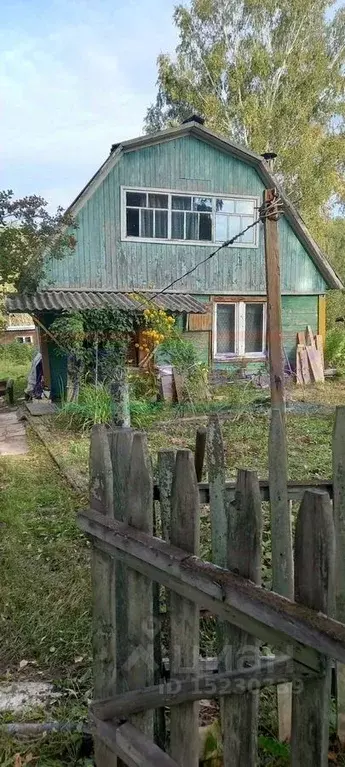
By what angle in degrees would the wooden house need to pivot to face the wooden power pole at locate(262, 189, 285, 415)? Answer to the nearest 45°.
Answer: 0° — it already faces it

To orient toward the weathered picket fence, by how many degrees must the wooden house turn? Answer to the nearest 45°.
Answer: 0° — it already faces it

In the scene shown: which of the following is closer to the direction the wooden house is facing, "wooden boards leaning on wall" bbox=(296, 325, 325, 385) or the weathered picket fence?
the weathered picket fence

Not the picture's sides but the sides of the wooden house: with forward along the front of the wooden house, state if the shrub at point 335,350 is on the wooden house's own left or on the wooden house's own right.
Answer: on the wooden house's own left

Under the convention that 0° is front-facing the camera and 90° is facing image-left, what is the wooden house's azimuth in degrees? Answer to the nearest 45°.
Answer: approximately 0°
